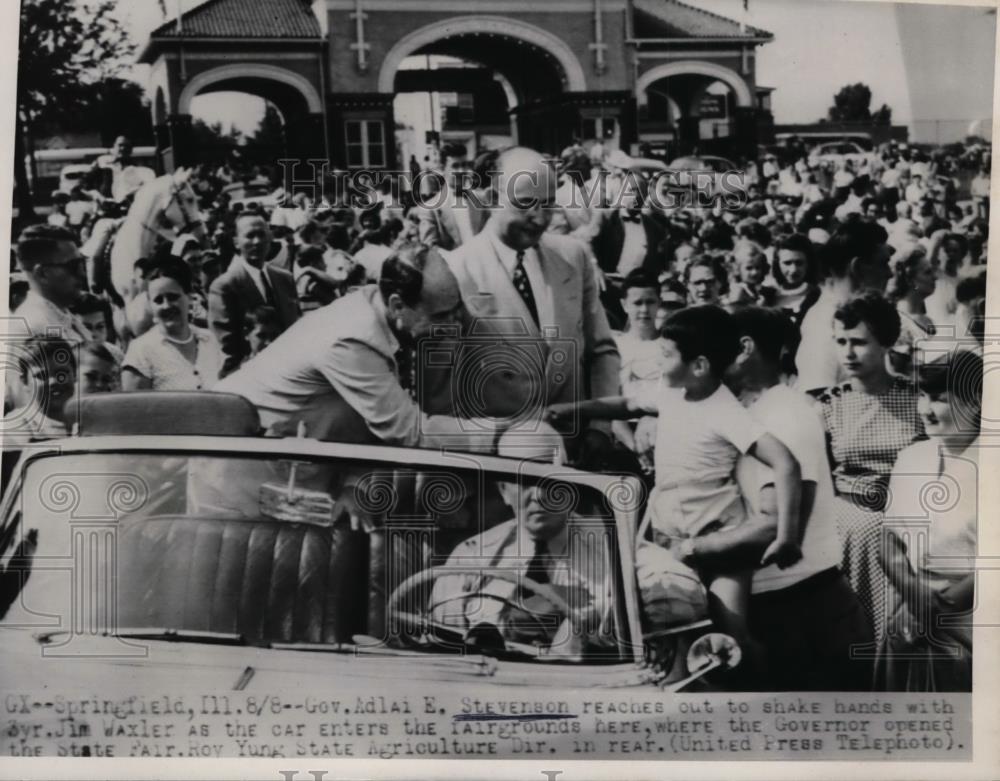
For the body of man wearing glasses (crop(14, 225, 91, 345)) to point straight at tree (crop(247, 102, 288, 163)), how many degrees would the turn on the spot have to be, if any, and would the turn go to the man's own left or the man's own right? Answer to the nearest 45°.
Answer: approximately 45° to the man's own left

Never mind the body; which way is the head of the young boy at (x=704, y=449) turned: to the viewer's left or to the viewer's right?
to the viewer's left

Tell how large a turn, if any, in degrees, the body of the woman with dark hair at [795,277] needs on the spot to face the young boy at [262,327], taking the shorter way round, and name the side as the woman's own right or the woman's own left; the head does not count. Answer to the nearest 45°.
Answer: approximately 90° to the woman's own right

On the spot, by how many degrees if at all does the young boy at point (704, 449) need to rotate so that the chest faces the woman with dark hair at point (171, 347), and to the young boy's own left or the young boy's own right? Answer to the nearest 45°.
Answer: approximately 45° to the young boy's own right
